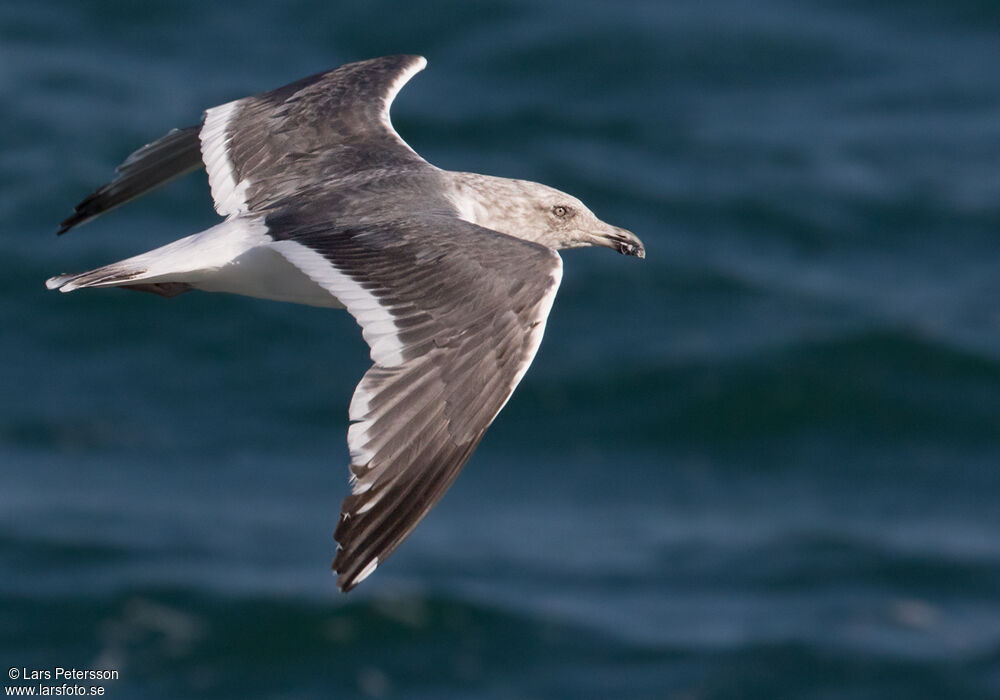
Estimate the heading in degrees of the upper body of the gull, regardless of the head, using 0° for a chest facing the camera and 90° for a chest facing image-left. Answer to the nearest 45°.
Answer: approximately 270°
